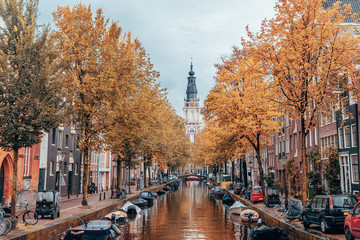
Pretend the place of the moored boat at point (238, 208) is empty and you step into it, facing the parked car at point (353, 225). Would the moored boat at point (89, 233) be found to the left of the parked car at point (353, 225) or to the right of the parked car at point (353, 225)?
right

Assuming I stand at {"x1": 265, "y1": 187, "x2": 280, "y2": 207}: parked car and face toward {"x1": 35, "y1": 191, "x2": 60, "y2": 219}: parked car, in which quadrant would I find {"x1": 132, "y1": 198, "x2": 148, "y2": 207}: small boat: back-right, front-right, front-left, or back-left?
front-right

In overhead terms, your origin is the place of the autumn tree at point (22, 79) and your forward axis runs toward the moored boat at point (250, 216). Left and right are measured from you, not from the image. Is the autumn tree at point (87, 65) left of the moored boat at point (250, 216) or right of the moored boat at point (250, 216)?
left
